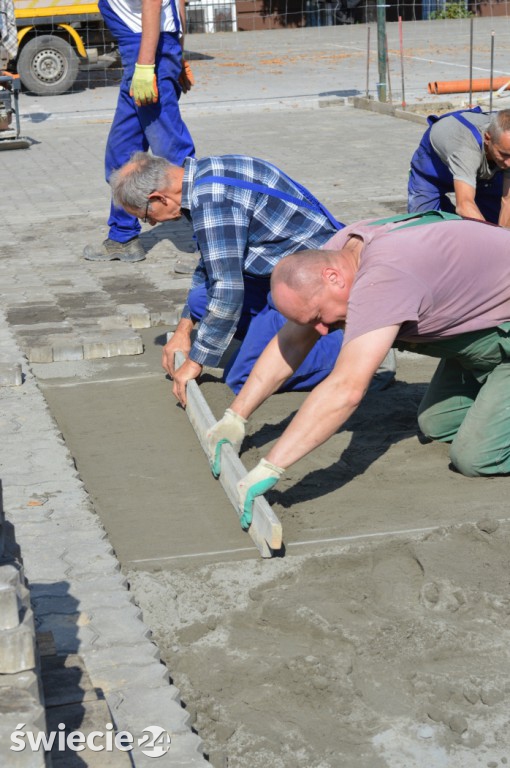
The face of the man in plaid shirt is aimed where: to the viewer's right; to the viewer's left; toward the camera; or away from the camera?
to the viewer's left

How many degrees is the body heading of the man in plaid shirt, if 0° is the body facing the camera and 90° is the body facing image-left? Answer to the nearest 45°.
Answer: approximately 90°

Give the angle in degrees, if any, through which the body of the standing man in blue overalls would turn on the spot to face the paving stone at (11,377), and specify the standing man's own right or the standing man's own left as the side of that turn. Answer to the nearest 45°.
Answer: approximately 90° to the standing man's own left

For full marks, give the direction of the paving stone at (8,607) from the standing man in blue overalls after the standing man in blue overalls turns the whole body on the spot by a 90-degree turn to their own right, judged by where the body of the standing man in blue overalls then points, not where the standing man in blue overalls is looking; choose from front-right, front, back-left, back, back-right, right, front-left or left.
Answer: back

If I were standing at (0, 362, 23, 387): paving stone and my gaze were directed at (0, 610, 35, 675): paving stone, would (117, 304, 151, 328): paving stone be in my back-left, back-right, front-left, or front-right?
back-left

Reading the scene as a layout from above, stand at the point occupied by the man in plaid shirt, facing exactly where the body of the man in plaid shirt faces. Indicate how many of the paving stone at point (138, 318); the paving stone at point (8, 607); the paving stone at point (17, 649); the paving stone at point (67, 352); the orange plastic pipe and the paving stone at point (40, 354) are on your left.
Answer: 2

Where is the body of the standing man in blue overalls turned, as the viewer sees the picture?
to the viewer's left
